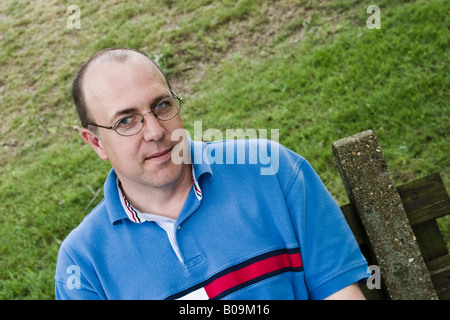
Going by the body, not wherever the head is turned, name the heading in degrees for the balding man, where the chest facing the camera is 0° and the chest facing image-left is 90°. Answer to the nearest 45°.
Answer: approximately 0°
